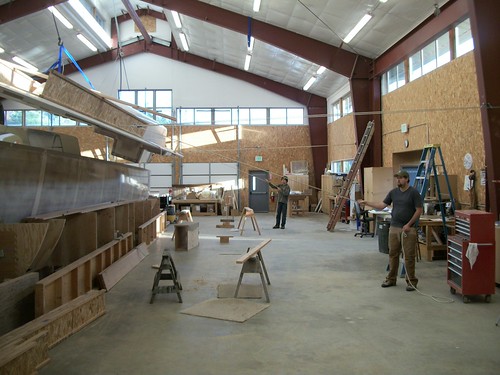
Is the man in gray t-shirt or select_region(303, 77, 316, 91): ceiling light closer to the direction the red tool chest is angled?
the man in gray t-shirt

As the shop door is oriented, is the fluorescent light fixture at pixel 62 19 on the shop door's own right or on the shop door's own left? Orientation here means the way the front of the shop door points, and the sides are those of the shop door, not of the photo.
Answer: on the shop door's own right

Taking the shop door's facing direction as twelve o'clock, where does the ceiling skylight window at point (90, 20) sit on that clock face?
The ceiling skylight window is roughly at 2 o'clock from the shop door.

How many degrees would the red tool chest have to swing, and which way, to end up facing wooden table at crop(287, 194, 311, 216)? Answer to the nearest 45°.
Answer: approximately 45° to its right

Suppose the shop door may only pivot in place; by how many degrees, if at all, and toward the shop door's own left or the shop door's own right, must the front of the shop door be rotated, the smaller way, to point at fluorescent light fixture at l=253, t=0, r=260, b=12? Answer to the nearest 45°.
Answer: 0° — it already faces it

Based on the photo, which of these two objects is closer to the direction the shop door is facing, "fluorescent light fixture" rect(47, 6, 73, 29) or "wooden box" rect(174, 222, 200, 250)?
the wooden box

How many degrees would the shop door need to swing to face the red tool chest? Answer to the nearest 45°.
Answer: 0° — it already faces it

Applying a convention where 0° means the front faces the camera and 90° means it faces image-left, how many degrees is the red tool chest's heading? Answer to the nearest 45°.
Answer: approximately 90°

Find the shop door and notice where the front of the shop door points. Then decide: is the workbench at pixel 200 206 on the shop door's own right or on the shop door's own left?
on the shop door's own right

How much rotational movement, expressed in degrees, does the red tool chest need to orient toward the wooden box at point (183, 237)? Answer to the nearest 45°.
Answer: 0° — it already faces it
